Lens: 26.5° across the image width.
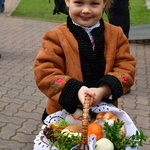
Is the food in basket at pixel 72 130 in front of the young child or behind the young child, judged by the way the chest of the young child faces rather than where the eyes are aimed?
in front

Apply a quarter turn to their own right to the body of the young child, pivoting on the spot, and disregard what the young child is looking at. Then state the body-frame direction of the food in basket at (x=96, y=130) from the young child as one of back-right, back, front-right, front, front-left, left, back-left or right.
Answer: left

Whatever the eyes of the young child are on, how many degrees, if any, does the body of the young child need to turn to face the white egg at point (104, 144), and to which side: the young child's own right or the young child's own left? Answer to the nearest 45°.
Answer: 0° — they already face it

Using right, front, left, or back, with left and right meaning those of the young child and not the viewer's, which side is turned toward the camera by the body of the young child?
front

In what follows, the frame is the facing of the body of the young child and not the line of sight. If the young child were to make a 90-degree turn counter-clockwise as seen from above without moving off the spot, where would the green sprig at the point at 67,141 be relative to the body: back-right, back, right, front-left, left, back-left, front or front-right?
right
